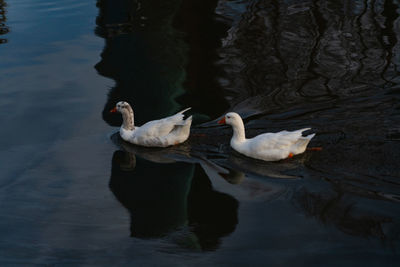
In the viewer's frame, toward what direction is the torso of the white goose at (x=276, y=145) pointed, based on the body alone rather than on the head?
to the viewer's left
